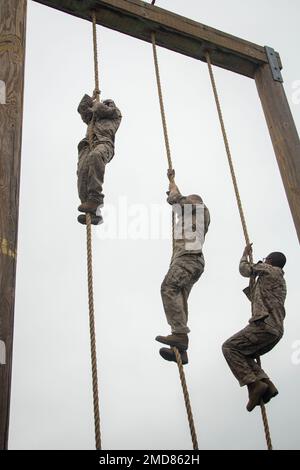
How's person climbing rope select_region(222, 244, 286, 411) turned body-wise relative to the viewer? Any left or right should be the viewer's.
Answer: facing to the left of the viewer

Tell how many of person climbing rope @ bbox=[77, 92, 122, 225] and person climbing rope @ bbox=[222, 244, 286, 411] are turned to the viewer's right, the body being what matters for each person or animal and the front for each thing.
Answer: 0
